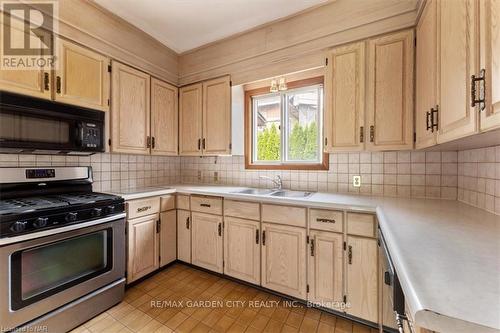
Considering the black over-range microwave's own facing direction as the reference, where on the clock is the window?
The window is roughly at 11 o'clock from the black over-range microwave.

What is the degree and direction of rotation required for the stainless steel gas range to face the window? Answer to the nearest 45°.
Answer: approximately 45° to its left

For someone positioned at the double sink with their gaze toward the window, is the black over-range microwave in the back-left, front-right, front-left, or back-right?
back-left

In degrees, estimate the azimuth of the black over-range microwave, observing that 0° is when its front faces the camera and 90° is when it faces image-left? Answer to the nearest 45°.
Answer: approximately 315°

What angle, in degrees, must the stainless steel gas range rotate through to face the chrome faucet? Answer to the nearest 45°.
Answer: approximately 45° to its left
